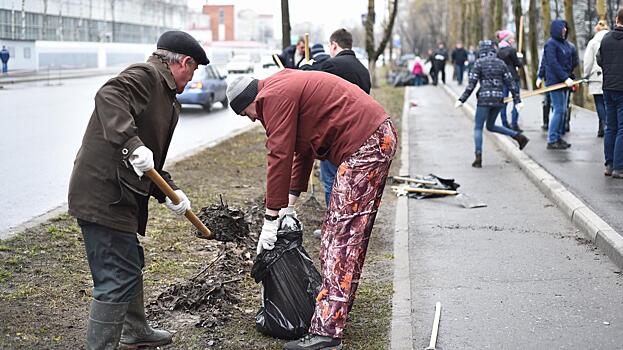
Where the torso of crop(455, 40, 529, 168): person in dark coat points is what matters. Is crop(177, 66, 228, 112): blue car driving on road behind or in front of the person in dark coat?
in front

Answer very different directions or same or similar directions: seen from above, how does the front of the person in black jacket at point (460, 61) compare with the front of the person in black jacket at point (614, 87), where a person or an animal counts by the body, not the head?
very different directions

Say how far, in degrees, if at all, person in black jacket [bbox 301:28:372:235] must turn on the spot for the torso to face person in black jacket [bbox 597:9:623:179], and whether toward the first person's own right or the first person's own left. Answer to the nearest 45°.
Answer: approximately 90° to the first person's own right

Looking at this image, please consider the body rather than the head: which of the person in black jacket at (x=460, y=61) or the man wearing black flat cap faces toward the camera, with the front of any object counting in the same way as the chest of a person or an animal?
the person in black jacket

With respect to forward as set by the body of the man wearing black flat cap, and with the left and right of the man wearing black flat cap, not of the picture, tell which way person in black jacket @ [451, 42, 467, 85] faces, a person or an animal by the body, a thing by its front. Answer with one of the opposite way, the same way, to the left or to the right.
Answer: to the right

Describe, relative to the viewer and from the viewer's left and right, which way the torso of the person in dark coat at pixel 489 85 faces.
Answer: facing away from the viewer and to the left of the viewer

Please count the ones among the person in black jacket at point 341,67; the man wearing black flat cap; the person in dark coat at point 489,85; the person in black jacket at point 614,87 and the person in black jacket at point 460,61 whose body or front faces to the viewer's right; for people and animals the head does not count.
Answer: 1

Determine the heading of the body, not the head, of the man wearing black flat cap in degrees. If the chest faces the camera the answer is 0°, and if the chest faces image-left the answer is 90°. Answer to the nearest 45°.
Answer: approximately 270°

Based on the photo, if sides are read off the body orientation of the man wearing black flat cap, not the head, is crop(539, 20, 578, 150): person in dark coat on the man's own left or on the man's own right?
on the man's own left

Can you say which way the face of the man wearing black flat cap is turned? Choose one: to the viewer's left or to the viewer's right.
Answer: to the viewer's right

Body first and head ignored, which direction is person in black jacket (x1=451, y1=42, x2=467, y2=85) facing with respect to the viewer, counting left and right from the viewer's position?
facing the viewer

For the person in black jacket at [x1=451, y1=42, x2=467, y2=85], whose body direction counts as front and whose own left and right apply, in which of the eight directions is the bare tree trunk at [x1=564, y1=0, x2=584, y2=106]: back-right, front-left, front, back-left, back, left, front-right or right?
front
